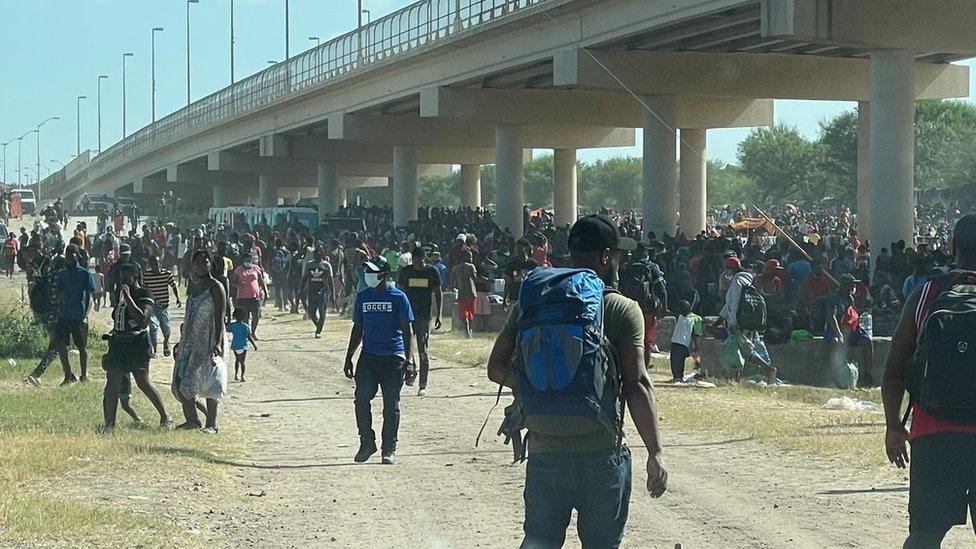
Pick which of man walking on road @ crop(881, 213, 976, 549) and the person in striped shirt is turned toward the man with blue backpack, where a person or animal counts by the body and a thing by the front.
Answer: the person in striped shirt

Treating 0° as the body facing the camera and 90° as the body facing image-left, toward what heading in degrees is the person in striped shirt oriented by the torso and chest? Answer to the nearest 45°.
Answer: approximately 0°

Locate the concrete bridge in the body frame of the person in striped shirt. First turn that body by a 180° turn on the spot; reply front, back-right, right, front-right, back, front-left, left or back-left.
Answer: front-right

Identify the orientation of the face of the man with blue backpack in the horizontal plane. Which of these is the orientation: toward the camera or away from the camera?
away from the camera

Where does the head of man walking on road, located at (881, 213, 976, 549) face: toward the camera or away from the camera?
away from the camera

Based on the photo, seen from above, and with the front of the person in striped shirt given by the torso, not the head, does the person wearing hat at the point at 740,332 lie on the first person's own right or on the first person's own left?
on the first person's own left

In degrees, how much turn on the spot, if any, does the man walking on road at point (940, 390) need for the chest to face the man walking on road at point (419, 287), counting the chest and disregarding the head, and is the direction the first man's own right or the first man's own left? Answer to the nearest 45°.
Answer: approximately 45° to the first man's own left

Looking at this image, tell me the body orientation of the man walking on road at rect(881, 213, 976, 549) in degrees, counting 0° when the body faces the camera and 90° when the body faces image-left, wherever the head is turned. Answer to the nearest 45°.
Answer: approximately 180°
